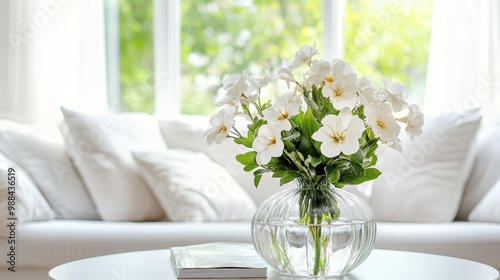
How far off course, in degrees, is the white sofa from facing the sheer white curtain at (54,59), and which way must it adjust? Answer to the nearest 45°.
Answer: approximately 135° to its right

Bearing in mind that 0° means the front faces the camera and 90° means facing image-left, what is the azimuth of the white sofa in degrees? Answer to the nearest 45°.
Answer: approximately 0°

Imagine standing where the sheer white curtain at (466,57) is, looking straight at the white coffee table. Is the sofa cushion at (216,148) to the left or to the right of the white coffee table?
right

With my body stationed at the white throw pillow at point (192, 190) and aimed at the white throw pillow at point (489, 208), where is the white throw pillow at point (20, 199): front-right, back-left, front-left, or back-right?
back-right

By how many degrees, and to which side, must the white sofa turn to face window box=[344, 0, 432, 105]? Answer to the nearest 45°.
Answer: approximately 135° to its left

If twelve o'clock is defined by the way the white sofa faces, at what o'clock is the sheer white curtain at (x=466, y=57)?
The sheer white curtain is roughly at 8 o'clock from the white sofa.

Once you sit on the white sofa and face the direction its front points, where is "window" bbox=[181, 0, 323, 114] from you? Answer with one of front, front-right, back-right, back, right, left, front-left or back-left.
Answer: back

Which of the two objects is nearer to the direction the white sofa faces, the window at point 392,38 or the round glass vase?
the round glass vase
